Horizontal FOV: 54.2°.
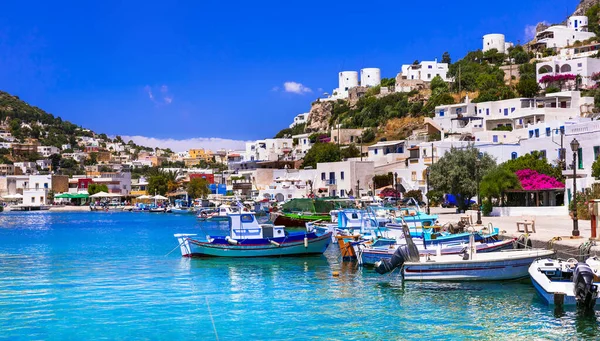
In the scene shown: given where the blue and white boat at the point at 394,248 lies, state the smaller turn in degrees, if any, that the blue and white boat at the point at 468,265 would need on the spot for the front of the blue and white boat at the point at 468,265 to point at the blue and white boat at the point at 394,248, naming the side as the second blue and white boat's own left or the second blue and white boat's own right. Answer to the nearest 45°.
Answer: approximately 135° to the second blue and white boat's own left

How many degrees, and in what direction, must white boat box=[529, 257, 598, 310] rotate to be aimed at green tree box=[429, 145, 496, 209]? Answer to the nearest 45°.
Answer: approximately 45° to its right

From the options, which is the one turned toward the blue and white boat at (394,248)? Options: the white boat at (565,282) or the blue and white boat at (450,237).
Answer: the white boat

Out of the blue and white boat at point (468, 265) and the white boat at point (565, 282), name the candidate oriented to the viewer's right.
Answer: the blue and white boat

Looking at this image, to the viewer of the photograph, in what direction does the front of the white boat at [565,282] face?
facing away from the viewer and to the left of the viewer

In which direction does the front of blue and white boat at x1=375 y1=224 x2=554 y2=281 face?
to the viewer's right

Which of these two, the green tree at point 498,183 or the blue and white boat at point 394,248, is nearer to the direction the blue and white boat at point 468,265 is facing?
the green tree

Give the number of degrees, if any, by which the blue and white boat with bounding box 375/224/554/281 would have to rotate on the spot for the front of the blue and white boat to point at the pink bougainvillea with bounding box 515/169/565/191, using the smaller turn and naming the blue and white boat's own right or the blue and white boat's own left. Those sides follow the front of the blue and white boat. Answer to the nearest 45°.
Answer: approximately 90° to the blue and white boat's own left

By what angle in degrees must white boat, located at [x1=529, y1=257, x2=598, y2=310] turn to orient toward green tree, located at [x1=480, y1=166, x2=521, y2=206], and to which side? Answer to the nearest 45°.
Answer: approximately 45° to its right

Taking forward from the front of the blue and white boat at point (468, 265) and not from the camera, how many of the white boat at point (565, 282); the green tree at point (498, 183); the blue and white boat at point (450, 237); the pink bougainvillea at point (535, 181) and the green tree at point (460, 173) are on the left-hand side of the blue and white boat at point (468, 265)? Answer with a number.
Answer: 4

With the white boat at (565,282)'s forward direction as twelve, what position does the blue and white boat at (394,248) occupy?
The blue and white boat is roughly at 12 o'clock from the white boat.
